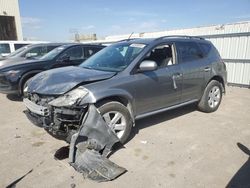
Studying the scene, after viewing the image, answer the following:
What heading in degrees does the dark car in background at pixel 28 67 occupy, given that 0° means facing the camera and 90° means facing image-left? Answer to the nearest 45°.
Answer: approximately 45°

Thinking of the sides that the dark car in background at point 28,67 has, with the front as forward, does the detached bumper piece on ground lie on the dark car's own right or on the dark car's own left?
on the dark car's own left

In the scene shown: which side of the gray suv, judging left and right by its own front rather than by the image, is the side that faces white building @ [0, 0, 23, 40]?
right

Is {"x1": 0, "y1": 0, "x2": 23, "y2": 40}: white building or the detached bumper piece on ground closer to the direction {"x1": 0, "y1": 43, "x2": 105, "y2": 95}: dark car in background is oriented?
the detached bumper piece on ground

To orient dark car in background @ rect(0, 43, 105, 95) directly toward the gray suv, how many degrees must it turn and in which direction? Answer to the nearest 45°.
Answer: approximately 90° to its left

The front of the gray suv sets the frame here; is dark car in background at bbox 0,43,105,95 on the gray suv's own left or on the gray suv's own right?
on the gray suv's own right

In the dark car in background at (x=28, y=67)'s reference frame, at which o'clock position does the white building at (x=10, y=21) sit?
The white building is roughly at 4 o'clock from the dark car in background.

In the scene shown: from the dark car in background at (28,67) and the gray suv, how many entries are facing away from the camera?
0
